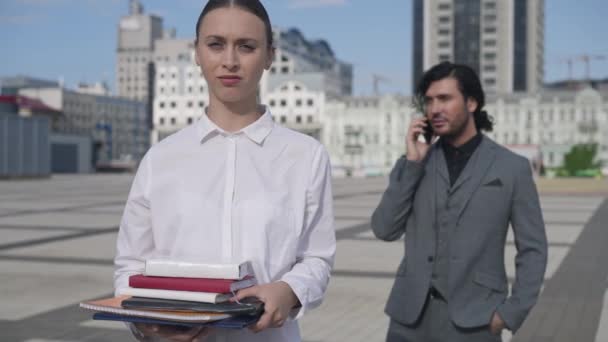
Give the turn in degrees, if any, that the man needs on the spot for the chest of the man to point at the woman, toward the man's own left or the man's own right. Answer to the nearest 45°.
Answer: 0° — they already face them

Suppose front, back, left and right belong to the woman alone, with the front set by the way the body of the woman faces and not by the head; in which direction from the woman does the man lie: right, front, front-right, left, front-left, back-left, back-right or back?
back-left

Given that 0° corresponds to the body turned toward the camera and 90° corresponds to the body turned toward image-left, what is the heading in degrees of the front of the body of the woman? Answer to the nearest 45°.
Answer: approximately 0°

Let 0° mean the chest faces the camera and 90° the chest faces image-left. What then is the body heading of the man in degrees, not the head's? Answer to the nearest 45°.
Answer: approximately 45°
